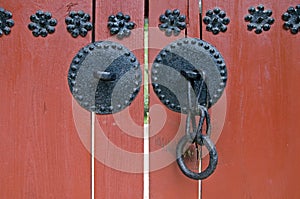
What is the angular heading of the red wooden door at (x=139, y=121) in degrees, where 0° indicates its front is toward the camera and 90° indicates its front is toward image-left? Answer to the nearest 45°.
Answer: approximately 0°

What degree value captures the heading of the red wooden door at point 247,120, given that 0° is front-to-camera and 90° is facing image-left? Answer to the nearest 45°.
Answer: approximately 0°
